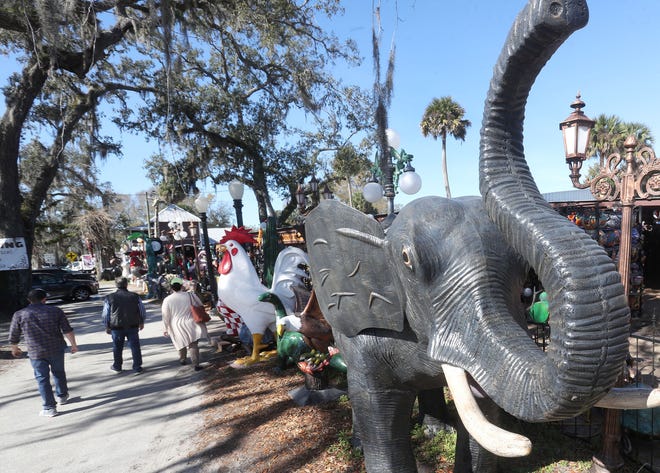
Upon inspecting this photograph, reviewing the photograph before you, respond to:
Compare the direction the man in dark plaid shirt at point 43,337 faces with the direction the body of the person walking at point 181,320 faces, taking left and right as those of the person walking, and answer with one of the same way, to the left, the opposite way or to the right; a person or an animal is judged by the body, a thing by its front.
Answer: the same way

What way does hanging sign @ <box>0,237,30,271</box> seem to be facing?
toward the camera

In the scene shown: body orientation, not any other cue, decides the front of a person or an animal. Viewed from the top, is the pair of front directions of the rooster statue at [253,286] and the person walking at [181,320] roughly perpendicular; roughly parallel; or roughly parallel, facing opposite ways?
roughly perpendicular

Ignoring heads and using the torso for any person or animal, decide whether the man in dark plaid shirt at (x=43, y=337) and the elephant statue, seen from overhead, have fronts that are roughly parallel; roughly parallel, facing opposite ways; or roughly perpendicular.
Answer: roughly parallel, facing opposite ways

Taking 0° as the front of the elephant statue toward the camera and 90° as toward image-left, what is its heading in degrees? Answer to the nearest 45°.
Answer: approximately 315°

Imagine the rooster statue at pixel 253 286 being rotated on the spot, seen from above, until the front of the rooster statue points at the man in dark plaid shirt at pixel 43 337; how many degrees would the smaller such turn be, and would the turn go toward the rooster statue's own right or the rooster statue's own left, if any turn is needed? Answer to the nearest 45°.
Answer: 0° — it already faces them

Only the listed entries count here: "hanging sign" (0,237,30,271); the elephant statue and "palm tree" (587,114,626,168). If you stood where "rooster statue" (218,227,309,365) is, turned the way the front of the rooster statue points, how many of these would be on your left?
1

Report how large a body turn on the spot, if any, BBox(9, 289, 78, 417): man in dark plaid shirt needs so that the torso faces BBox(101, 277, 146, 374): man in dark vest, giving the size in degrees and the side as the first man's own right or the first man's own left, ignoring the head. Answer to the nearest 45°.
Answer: approximately 45° to the first man's own right

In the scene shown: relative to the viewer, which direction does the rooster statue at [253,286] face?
to the viewer's left

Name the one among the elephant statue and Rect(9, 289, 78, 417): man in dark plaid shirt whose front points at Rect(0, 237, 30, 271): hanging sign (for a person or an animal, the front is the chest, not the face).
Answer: the man in dark plaid shirt

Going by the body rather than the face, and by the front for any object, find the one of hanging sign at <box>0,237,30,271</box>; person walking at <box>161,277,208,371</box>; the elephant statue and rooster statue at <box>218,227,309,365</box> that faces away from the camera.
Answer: the person walking

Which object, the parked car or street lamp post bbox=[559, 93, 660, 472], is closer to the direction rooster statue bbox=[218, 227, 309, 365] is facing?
the parked car

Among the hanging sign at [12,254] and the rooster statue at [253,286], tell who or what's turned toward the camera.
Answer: the hanging sign

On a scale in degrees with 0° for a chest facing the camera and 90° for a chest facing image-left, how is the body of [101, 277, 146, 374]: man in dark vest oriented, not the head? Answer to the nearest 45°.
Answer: approximately 180°

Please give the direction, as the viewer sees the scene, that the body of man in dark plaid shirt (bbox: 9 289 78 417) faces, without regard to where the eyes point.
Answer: away from the camera

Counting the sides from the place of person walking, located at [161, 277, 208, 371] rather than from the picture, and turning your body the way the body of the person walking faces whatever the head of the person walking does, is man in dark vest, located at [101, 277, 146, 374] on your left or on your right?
on your left

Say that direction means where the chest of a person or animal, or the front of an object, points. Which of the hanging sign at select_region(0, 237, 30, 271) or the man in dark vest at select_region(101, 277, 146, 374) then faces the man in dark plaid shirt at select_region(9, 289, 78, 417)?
the hanging sign

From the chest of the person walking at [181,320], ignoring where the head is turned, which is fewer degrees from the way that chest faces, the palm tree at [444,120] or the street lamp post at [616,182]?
the palm tree

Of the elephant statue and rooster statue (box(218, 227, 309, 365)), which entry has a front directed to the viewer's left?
the rooster statue
